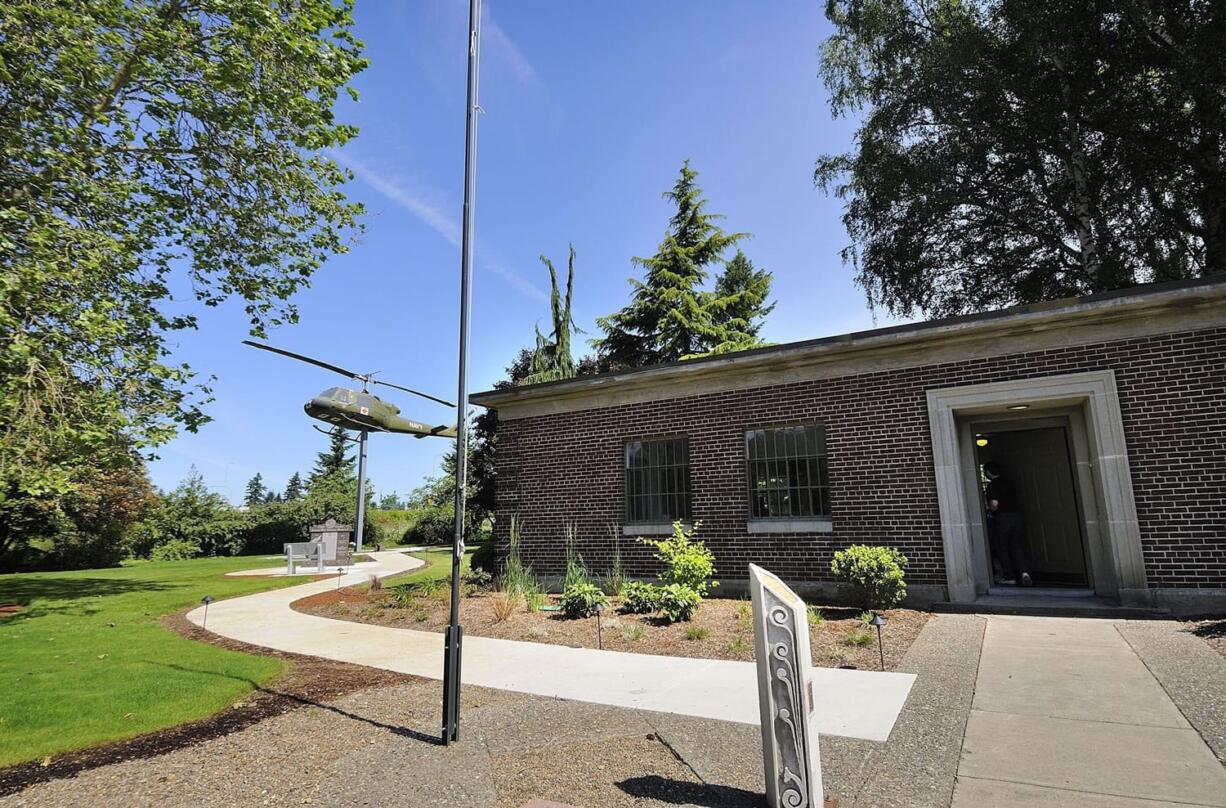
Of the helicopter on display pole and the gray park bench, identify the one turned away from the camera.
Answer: the gray park bench

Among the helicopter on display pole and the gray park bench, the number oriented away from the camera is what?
1

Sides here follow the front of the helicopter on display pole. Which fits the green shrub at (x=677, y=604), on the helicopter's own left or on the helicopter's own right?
on the helicopter's own left

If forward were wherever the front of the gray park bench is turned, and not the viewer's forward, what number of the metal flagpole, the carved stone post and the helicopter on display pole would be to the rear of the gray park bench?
2

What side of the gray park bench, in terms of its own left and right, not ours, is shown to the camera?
back

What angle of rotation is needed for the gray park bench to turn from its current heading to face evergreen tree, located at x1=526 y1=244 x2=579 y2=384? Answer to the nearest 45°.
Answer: approximately 90° to its right

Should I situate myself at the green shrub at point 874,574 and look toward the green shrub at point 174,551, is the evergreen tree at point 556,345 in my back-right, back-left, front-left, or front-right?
front-right

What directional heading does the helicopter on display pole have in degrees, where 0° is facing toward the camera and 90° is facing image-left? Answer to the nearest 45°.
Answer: approximately 45°

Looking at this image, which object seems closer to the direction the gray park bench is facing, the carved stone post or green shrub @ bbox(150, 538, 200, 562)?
the green shrub

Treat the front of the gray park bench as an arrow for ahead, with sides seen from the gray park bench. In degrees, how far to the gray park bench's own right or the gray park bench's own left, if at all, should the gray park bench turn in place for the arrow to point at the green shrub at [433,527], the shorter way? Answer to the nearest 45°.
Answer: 0° — it already faces it
